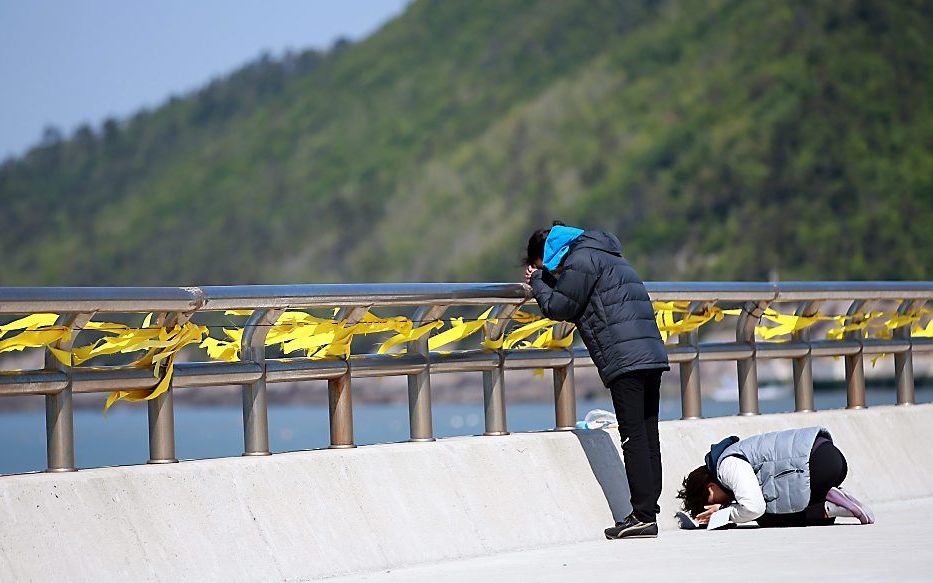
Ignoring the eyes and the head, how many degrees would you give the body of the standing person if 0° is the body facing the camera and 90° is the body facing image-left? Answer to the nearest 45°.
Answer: approximately 90°

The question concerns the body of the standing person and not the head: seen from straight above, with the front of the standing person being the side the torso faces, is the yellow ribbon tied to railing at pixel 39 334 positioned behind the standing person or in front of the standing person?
in front

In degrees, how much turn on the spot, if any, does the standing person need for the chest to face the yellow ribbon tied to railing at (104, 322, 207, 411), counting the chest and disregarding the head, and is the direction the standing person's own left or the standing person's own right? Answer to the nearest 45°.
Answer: approximately 45° to the standing person's own left
